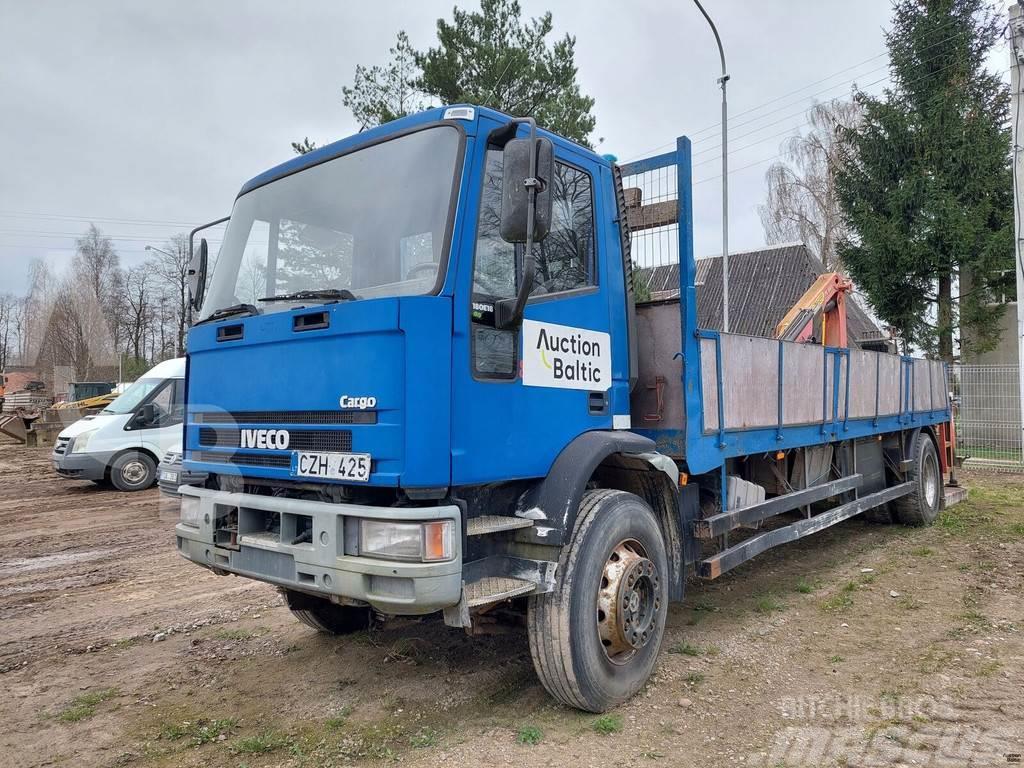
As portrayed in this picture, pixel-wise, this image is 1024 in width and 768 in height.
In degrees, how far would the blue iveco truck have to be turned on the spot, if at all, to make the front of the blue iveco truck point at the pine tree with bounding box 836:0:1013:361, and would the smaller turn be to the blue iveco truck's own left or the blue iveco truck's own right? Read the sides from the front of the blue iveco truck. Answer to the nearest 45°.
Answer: approximately 180°

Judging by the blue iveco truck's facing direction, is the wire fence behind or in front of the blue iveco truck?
behind

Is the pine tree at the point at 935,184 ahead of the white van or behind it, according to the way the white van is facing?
behind

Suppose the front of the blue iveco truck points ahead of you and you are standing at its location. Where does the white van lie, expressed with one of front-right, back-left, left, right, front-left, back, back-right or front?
right

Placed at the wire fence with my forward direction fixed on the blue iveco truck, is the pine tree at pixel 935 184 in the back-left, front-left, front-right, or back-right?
back-right

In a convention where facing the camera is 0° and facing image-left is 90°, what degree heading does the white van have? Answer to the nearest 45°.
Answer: approximately 90°

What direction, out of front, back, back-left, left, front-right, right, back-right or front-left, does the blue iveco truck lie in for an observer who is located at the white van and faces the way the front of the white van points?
left
